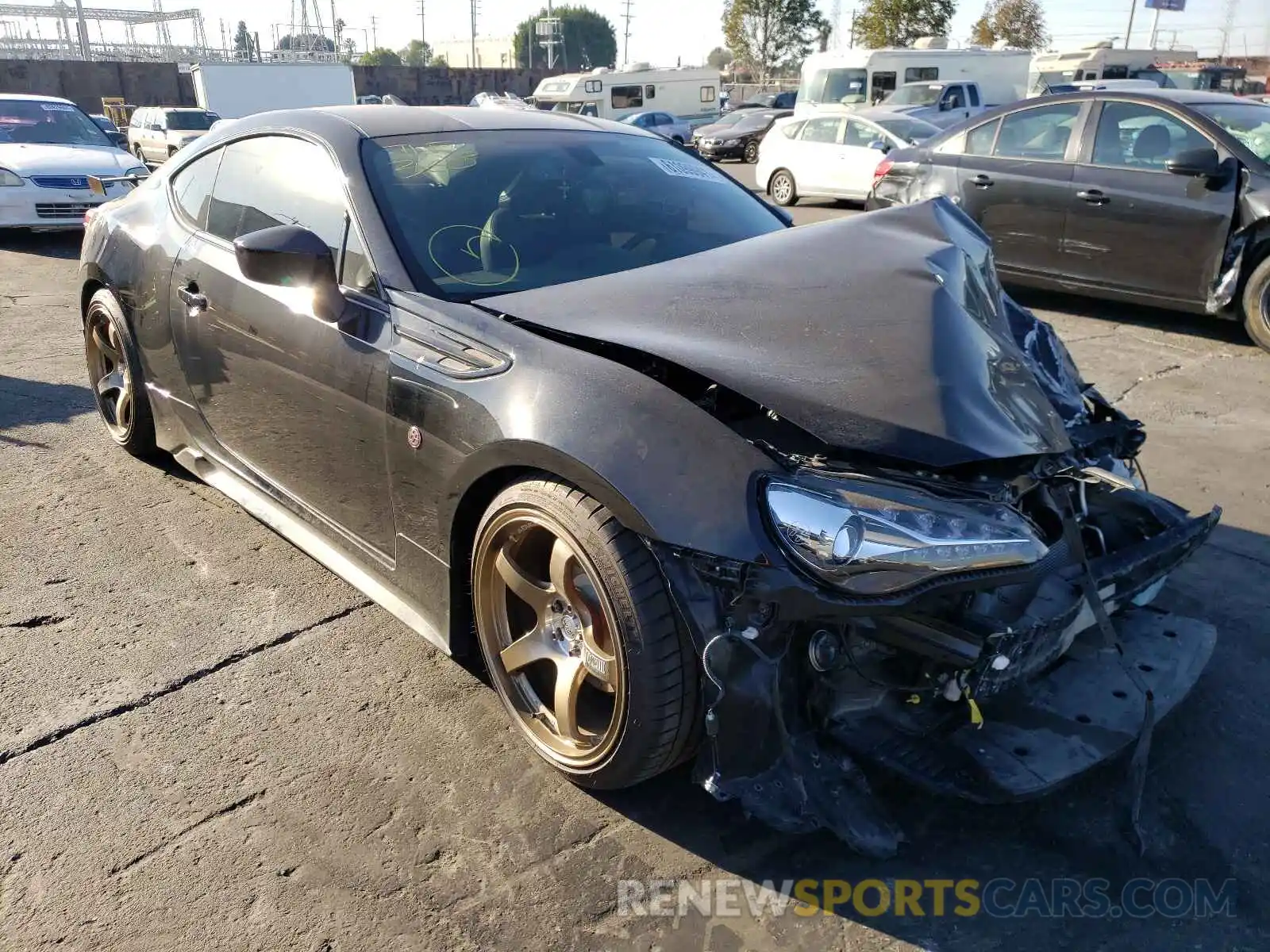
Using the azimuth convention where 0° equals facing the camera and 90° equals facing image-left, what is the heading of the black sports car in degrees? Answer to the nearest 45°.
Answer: approximately 315°

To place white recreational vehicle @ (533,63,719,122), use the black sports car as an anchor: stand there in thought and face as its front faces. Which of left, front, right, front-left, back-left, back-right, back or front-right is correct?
back-left

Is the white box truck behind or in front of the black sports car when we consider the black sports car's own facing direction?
behind

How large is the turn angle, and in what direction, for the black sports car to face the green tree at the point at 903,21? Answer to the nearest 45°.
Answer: approximately 135° to its left

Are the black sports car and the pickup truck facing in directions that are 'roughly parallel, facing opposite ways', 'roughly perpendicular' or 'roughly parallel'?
roughly perpendicular

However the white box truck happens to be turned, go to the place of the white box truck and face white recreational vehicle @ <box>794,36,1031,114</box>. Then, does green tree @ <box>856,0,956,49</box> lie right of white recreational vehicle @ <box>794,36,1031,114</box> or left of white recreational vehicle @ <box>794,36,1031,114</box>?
left

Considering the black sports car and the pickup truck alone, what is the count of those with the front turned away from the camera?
0

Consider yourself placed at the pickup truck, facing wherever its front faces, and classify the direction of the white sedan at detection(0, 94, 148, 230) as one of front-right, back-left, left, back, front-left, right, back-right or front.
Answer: front

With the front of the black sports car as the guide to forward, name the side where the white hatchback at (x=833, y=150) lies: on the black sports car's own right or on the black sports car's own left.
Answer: on the black sports car's own left

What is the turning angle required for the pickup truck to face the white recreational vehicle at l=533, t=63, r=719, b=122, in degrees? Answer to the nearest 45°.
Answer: approximately 90° to its right

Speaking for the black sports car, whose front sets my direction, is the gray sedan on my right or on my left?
on my left

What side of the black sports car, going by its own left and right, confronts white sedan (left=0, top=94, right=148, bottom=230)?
back
